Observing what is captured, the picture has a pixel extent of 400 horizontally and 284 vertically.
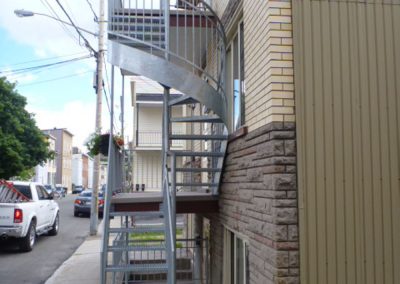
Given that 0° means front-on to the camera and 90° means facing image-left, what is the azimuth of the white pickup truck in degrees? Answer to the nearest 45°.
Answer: approximately 225°

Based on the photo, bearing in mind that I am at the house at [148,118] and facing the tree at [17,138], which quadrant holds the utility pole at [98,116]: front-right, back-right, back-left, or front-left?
front-left

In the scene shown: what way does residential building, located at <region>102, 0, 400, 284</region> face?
to the viewer's left

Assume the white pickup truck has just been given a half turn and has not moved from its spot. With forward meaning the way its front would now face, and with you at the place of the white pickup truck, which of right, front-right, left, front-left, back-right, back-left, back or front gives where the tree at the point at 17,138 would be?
back-right

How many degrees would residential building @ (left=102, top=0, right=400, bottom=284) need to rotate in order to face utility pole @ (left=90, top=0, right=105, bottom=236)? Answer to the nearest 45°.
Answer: approximately 45° to its right

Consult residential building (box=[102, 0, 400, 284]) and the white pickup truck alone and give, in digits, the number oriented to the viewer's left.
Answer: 1

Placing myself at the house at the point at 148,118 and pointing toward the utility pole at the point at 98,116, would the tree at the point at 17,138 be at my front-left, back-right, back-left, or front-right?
front-right

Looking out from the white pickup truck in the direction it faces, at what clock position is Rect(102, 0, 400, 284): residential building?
The residential building is roughly at 4 o'clock from the white pickup truck.

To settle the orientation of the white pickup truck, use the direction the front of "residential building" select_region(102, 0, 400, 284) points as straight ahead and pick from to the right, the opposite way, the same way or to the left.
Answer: to the right

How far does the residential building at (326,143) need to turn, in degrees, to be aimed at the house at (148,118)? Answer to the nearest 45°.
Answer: approximately 90° to its right

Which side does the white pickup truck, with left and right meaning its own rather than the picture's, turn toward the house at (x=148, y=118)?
front

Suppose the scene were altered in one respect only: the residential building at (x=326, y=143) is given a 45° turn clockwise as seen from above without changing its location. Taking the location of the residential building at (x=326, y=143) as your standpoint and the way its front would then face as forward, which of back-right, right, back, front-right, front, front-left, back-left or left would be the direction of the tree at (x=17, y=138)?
front

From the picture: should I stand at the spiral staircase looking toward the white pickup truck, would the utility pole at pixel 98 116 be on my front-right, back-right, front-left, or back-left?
front-right
